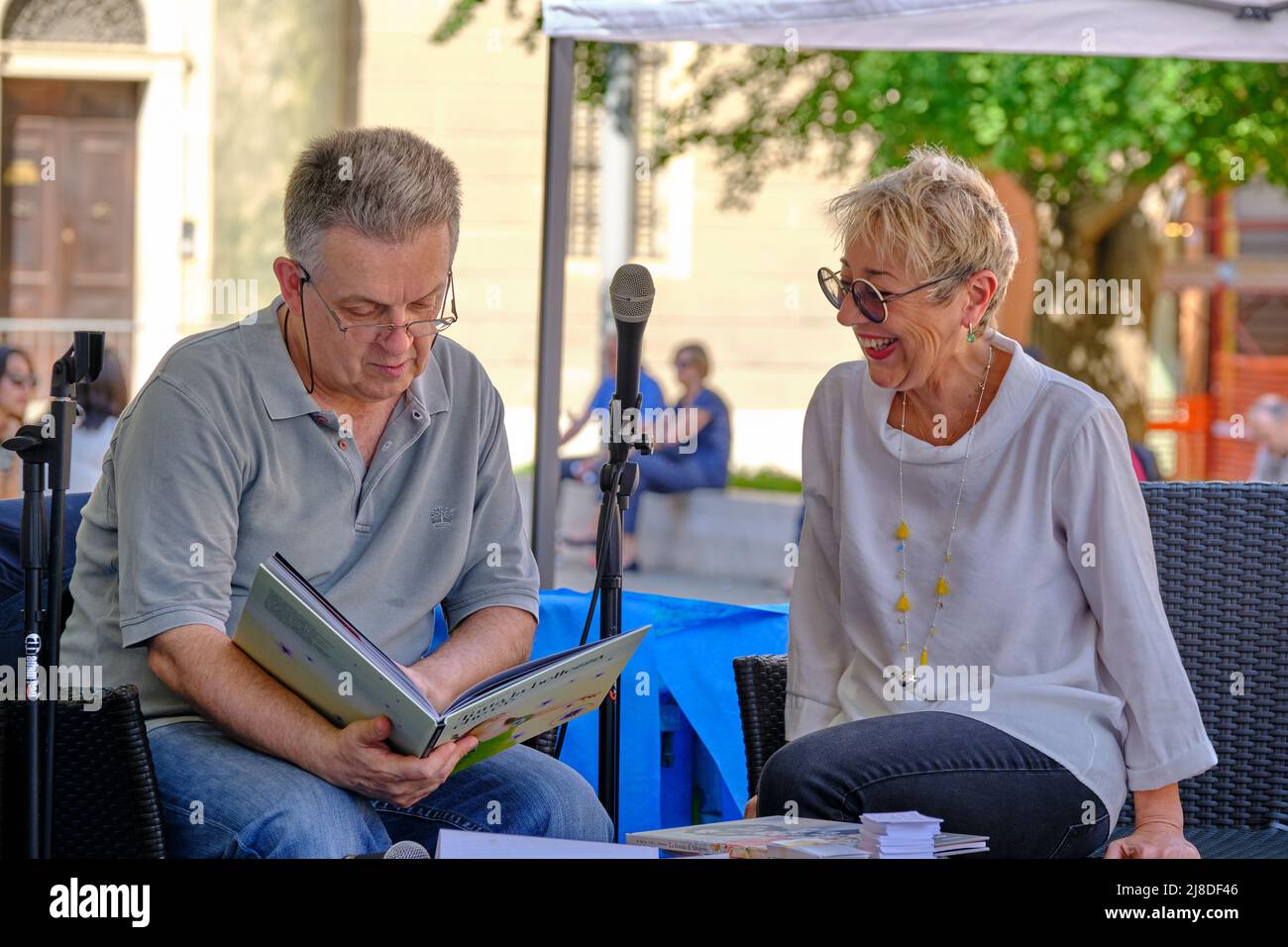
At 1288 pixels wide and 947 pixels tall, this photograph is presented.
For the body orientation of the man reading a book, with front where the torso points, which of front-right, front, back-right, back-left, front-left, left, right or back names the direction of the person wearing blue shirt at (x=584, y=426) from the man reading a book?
back-left

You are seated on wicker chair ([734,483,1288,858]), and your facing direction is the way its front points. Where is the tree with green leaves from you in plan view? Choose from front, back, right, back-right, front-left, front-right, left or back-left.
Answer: back

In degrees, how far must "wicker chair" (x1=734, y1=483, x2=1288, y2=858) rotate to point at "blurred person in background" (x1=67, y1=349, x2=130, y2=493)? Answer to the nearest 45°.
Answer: approximately 135° to its right

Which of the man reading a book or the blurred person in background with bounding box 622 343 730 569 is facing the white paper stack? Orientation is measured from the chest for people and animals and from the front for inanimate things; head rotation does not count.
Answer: the man reading a book

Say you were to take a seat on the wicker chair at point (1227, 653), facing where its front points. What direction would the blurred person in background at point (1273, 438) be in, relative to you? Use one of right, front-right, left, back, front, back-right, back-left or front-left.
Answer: back

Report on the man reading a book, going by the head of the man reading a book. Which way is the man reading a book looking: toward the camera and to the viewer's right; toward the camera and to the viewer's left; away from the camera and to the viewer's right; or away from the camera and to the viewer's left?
toward the camera and to the viewer's right

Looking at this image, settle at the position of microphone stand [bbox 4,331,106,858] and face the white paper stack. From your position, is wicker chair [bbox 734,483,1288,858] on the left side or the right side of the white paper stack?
left
